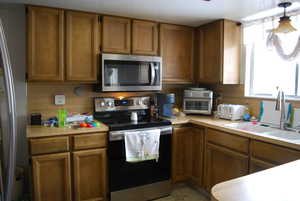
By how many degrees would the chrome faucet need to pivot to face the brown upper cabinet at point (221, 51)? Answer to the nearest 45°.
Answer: approximately 90° to its right

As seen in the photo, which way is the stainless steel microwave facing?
toward the camera

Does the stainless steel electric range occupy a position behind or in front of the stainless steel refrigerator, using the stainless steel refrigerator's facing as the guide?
in front

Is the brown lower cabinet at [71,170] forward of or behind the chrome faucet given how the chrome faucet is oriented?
forward

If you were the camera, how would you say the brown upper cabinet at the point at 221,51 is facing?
facing the viewer and to the left of the viewer

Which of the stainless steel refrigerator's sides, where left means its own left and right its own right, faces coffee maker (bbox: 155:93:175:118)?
front

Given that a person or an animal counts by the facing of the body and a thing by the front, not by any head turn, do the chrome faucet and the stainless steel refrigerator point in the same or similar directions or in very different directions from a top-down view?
very different directions

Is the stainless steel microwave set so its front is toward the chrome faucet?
no

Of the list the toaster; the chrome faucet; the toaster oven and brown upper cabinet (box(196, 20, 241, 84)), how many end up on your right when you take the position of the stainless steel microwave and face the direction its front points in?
0

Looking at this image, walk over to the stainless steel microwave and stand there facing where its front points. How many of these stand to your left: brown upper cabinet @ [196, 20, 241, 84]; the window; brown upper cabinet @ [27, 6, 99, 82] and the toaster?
3

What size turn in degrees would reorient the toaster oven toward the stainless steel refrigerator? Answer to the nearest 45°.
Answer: approximately 45° to its right

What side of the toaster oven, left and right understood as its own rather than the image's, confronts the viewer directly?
front

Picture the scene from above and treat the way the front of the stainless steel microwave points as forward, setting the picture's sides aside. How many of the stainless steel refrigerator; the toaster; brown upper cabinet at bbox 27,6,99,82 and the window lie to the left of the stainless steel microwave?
2
